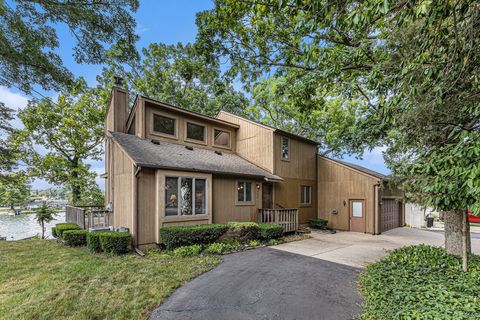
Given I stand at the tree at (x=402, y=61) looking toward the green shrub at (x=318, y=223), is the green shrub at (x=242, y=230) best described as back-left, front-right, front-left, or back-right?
front-left

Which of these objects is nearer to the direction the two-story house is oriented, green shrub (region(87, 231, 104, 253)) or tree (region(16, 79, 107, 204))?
the green shrub

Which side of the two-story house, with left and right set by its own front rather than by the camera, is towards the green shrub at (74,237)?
right

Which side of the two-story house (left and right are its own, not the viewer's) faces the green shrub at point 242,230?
front

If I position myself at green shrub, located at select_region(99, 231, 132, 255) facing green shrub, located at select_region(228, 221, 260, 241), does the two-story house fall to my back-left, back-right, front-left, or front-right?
front-left

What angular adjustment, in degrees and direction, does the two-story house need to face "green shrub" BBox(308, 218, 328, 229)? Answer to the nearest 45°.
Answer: approximately 90° to its left

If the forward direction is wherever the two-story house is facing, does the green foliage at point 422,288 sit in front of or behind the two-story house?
in front

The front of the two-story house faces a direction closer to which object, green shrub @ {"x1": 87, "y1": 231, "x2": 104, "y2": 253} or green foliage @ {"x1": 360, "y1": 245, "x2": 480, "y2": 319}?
the green foliage

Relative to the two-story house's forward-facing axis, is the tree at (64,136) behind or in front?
behind
